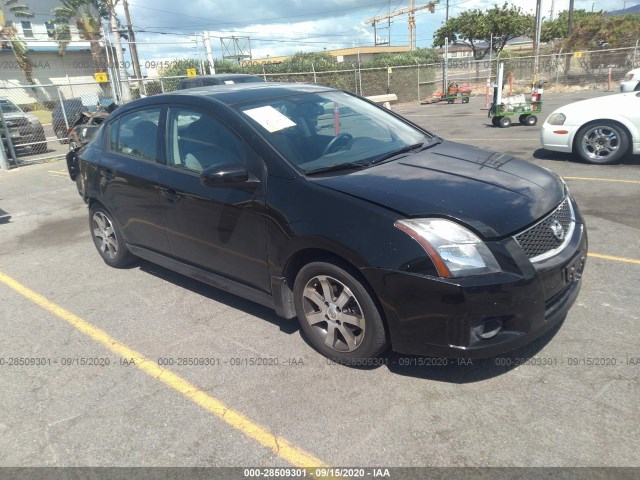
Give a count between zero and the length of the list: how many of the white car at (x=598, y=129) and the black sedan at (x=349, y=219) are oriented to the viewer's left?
1

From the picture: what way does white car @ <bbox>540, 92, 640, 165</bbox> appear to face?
to the viewer's left

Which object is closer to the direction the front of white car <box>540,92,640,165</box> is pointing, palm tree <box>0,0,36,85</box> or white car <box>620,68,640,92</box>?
the palm tree

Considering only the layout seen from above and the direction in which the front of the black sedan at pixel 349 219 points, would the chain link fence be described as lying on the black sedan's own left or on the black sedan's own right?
on the black sedan's own left

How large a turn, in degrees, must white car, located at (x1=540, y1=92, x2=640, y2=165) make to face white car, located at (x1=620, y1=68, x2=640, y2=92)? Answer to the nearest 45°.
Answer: approximately 90° to its right

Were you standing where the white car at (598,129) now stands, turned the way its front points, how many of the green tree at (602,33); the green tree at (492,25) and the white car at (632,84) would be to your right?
3

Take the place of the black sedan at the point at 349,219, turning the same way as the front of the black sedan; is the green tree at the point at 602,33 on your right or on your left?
on your left

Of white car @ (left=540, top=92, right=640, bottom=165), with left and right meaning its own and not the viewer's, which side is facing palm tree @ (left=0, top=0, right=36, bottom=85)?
front

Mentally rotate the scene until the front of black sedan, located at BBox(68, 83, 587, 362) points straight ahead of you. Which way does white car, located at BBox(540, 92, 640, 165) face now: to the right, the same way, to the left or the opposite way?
the opposite way

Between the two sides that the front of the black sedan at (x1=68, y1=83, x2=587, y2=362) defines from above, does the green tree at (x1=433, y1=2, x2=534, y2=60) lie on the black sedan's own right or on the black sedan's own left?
on the black sedan's own left

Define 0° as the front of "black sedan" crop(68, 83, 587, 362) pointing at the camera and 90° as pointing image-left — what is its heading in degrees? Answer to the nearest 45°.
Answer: approximately 315°
